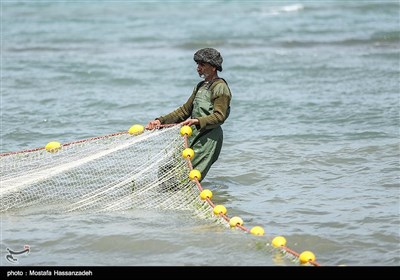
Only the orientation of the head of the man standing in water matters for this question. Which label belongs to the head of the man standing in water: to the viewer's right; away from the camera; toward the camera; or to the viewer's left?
to the viewer's left

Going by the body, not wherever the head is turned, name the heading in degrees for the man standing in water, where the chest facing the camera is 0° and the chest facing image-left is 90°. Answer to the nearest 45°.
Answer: approximately 45°
